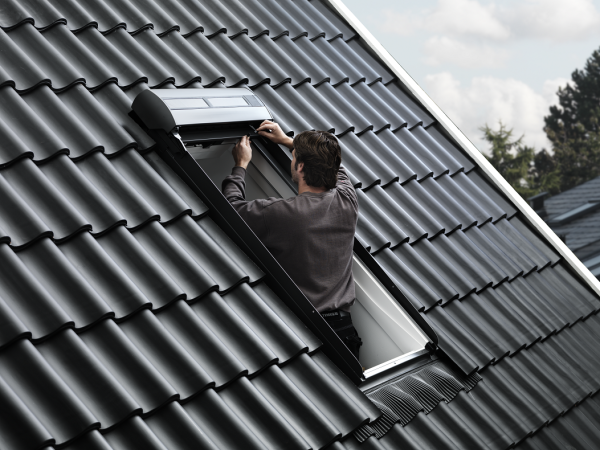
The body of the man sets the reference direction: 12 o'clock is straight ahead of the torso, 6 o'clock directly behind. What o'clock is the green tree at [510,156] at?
The green tree is roughly at 2 o'clock from the man.

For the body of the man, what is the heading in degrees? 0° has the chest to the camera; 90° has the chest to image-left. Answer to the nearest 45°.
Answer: approximately 135°
